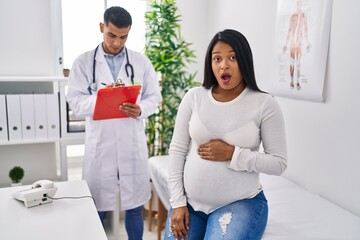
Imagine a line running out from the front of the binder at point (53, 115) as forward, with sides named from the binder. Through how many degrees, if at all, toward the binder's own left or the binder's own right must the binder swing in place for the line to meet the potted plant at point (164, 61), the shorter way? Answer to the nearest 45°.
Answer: approximately 90° to the binder's own left

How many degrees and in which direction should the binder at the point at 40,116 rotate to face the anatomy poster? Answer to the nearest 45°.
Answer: approximately 45° to its left

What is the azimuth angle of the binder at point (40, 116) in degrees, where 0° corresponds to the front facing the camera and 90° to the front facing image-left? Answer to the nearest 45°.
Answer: approximately 0°

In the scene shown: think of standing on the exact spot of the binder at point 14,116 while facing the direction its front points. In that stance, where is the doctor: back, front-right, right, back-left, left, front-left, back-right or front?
front-left

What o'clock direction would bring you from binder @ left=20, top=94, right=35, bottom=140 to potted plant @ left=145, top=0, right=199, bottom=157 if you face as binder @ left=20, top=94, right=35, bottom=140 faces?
The potted plant is roughly at 9 o'clock from the binder.

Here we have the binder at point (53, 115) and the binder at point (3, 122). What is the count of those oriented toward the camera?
2

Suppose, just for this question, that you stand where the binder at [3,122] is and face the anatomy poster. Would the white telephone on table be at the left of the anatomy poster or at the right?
right

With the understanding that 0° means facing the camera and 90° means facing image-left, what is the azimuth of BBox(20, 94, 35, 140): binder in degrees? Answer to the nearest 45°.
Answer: approximately 0°
